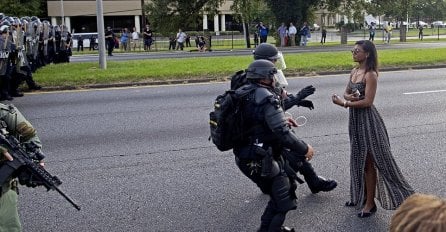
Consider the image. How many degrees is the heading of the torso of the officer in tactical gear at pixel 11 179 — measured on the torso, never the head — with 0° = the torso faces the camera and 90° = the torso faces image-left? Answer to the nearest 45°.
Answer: approximately 270°

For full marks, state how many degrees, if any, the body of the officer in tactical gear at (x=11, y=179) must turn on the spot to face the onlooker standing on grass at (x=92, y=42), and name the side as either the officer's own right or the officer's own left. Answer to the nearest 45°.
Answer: approximately 90° to the officer's own left

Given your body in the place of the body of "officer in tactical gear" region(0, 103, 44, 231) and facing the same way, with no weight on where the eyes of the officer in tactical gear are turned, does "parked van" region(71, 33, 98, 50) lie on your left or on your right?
on your left

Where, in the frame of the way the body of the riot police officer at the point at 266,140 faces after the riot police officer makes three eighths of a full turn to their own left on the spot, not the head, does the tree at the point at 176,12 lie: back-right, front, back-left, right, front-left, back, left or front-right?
front-right

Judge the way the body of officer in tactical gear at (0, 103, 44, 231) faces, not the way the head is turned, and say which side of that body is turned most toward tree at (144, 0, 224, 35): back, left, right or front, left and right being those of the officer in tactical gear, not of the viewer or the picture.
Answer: left

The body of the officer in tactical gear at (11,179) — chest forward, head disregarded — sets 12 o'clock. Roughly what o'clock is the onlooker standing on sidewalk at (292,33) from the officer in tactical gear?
The onlooker standing on sidewalk is roughly at 10 o'clock from the officer in tactical gear.

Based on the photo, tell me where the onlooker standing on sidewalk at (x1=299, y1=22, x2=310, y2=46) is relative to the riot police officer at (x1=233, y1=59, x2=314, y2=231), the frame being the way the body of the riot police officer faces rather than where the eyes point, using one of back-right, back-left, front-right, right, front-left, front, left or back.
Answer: left

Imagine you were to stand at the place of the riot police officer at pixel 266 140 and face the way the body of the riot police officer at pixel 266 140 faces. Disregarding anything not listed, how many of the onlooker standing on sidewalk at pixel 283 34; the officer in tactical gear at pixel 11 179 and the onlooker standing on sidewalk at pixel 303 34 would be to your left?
2

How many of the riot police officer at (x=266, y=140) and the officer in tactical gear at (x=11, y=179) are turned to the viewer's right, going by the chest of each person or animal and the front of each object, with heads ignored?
2

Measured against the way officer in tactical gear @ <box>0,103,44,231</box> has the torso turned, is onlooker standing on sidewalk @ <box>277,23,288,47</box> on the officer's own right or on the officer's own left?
on the officer's own left

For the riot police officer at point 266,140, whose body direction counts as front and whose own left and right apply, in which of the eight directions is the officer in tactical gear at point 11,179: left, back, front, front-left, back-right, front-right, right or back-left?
back-right

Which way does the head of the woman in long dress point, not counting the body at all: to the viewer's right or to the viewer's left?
to the viewer's left

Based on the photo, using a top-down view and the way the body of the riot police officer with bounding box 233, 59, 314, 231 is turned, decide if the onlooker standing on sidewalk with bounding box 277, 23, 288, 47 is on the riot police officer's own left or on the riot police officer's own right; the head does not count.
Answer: on the riot police officer's own left

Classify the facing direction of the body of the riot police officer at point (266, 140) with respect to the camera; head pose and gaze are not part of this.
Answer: to the viewer's right

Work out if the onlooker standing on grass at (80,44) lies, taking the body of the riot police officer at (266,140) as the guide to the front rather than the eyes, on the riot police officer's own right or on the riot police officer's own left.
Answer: on the riot police officer's own left

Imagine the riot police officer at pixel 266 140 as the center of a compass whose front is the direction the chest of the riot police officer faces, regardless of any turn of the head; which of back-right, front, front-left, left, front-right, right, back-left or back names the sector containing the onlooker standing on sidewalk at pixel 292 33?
left
